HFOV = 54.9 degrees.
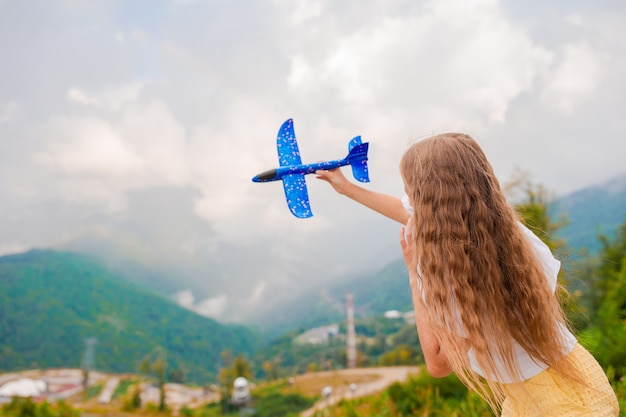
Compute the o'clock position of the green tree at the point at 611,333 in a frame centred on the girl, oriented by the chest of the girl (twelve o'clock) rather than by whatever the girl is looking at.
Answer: The green tree is roughly at 2 o'clock from the girl.

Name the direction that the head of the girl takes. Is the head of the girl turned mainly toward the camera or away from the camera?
away from the camera

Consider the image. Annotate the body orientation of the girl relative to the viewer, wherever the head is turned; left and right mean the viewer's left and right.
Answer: facing away from the viewer and to the left of the viewer
